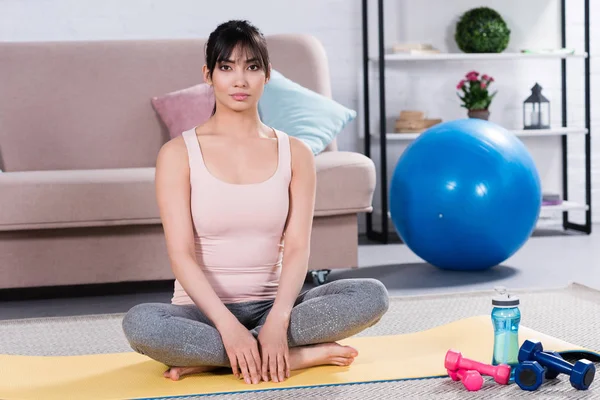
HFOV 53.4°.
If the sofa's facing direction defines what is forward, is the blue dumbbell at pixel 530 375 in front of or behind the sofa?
in front

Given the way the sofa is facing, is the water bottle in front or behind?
in front

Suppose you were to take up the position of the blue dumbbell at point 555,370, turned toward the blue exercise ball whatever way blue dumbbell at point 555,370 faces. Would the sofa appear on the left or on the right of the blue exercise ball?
left

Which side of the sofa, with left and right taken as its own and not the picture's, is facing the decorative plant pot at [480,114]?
left

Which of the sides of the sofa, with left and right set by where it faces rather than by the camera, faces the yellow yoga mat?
front

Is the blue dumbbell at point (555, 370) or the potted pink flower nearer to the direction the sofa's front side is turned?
the blue dumbbell

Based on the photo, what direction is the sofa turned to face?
toward the camera

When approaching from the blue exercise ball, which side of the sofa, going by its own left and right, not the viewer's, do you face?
left
